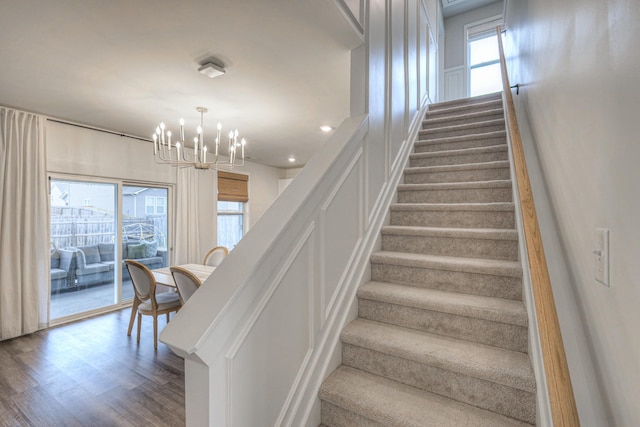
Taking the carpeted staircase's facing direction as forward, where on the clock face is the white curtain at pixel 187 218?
The white curtain is roughly at 4 o'clock from the carpeted staircase.

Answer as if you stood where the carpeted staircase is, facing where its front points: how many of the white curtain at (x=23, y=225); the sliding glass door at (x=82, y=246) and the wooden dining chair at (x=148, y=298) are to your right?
3

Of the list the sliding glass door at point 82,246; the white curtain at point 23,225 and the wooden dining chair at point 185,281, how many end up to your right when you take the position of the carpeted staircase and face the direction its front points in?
3

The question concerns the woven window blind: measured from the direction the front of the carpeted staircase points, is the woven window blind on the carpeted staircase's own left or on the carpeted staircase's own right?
on the carpeted staircase's own right

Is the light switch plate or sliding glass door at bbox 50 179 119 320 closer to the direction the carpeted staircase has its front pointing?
the light switch plate

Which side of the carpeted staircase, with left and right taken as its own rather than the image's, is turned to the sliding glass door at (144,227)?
right

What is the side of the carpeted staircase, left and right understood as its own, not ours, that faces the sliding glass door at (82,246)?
right

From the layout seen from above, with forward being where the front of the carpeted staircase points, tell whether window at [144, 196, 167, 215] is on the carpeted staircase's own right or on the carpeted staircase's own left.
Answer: on the carpeted staircase's own right

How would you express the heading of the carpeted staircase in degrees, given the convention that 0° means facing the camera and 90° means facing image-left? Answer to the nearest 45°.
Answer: approximately 0°

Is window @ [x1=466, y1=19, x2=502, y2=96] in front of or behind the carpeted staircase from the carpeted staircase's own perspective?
behind
